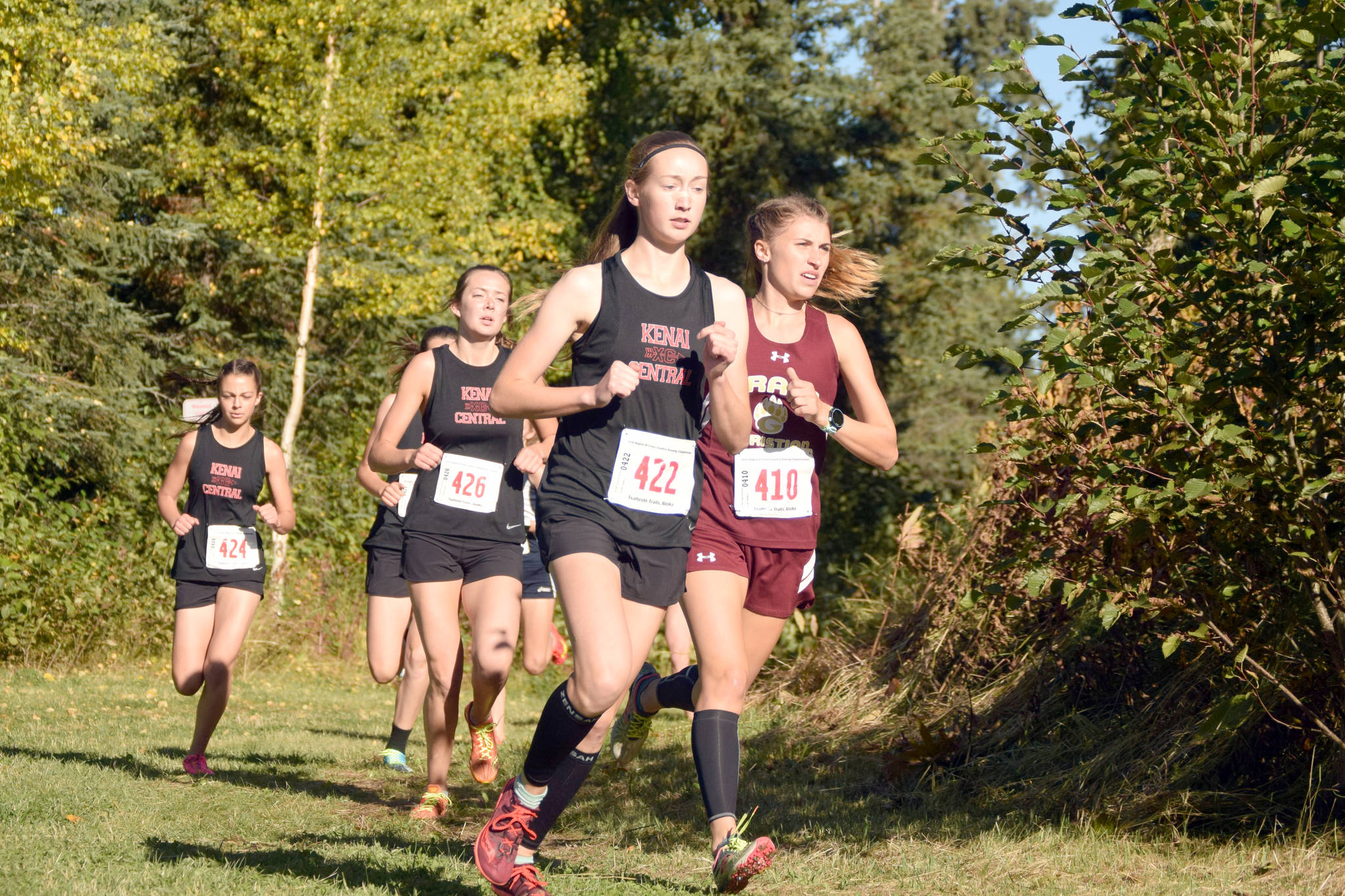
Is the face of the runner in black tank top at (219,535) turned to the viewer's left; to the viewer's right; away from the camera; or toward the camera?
toward the camera

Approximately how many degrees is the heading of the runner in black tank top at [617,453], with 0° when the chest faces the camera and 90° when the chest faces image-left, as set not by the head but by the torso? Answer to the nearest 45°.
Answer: approximately 315°

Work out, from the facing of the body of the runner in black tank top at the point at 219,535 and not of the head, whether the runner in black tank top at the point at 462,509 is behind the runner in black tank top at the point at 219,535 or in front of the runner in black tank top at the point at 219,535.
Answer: in front

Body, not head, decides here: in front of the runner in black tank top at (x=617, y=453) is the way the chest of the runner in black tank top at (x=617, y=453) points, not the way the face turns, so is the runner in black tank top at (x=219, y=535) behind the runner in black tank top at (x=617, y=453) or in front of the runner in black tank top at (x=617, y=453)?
behind

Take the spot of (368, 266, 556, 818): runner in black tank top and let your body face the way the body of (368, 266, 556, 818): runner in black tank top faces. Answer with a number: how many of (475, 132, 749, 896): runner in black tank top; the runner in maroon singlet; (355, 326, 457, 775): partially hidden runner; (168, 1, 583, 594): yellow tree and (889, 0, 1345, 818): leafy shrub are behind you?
2

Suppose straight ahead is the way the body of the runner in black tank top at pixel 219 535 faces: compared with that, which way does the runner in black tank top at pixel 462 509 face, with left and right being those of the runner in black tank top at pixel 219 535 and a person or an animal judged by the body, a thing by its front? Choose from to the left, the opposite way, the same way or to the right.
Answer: the same way

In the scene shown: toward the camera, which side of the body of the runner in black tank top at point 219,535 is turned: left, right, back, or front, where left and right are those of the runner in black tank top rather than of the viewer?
front

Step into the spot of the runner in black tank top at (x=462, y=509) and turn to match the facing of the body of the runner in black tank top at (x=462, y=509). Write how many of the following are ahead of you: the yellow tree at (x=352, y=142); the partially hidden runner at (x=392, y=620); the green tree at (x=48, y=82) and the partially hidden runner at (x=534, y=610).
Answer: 0

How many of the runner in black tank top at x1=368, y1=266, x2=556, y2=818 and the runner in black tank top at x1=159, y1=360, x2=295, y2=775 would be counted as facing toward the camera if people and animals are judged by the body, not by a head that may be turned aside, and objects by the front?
2

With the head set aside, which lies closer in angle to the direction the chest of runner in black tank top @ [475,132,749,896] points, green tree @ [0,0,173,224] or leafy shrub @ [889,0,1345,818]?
the leafy shrub

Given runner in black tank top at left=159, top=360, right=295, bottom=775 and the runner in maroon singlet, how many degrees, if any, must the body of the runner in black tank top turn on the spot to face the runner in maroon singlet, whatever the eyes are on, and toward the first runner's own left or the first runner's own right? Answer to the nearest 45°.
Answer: approximately 45° to the first runner's own left

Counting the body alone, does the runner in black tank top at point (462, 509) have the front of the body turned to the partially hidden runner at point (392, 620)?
no

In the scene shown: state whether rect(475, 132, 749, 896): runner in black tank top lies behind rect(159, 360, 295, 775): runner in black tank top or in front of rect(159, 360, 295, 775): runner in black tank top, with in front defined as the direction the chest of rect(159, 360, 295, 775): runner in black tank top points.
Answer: in front

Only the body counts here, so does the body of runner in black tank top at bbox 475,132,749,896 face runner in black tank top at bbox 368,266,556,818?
no

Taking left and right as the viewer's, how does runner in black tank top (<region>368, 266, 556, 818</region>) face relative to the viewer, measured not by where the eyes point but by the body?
facing the viewer

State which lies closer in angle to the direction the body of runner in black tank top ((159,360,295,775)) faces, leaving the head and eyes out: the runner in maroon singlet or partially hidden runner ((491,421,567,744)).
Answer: the runner in maroon singlet

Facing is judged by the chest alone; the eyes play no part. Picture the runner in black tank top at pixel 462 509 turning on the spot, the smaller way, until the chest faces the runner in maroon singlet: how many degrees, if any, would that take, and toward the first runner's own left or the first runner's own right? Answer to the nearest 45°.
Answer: approximately 45° to the first runner's own left
